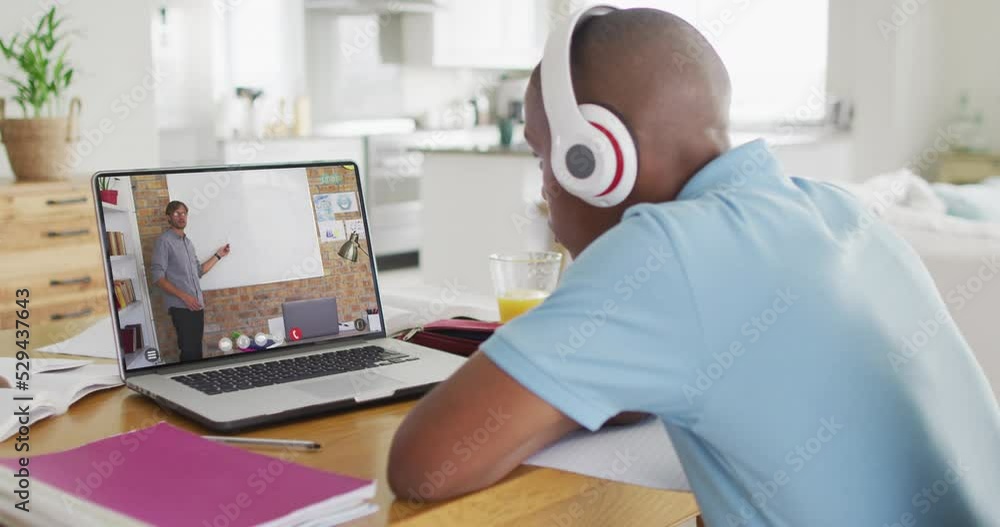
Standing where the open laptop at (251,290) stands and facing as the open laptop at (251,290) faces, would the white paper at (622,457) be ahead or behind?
ahead

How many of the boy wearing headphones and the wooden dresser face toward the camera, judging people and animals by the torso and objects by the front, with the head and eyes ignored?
1

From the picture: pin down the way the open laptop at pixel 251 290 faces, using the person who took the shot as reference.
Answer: facing the viewer and to the right of the viewer

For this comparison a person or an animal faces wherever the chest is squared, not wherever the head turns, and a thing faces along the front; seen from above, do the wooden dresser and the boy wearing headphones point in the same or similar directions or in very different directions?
very different directions

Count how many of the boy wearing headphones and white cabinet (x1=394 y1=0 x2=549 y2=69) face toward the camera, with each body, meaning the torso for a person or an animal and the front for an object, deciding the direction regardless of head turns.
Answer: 1

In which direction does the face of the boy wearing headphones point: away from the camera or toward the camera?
away from the camera

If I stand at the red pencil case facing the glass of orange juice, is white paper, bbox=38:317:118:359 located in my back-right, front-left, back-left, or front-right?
back-left

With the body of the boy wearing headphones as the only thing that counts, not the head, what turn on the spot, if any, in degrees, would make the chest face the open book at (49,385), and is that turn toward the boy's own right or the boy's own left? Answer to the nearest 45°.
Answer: approximately 45° to the boy's own left

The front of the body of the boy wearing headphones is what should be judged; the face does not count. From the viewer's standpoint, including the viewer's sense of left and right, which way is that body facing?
facing away from the viewer and to the left of the viewer

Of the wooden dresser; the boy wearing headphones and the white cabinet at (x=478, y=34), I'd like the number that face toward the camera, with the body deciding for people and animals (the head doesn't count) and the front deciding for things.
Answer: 2

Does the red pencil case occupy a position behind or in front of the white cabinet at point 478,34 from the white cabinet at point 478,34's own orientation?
in front

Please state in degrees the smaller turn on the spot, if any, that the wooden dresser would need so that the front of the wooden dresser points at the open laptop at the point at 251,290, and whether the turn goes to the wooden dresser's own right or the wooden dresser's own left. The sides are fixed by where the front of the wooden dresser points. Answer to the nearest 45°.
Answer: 0° — it already faces it
